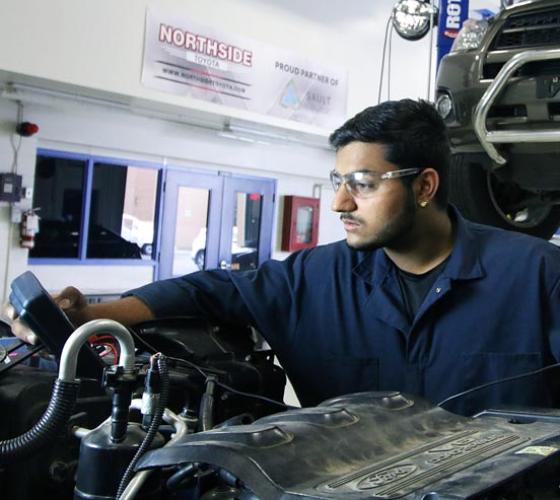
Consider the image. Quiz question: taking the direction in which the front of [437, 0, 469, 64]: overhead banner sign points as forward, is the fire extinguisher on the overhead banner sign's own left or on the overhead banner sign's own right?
on the overhead banner sign's own right

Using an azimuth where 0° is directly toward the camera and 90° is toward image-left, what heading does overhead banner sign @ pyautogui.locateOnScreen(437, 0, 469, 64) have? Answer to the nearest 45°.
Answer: approximately 0°

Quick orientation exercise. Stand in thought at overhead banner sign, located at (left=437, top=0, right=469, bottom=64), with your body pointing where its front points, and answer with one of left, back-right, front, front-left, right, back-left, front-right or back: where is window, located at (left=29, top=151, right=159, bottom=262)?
back-right

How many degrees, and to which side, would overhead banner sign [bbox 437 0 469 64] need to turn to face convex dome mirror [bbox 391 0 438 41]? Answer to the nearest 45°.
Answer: approximately 135° to its right

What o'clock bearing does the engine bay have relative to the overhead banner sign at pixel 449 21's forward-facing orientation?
The engine bay is roughly at 12 o'clock from the overhead banner sign.

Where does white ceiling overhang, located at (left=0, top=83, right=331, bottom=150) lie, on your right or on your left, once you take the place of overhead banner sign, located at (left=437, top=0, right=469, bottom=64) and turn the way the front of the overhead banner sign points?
on your right

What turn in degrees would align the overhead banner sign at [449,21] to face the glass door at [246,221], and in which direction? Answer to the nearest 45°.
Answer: approximately 135° to its right

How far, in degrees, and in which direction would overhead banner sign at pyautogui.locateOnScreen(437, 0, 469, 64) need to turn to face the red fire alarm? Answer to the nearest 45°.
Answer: approximately 90° to its right
